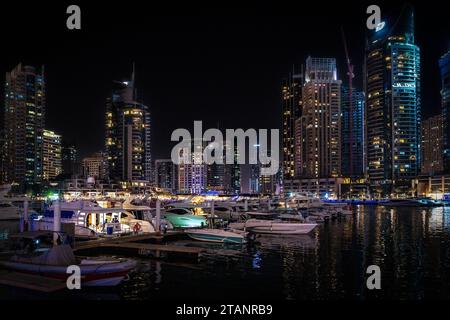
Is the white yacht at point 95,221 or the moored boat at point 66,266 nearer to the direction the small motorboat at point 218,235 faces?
the white yacht

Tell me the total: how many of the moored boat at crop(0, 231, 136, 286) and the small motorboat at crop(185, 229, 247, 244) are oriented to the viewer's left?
1

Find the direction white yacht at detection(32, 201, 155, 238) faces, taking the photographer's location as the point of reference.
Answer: facing away from the viewer and to the left of the viewer

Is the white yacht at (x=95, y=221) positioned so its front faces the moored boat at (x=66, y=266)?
no

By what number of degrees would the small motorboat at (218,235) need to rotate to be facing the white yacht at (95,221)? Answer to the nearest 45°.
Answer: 0° — it already faces it

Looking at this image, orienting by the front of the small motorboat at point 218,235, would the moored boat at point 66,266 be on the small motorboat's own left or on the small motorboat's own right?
on the small motorboat's own left

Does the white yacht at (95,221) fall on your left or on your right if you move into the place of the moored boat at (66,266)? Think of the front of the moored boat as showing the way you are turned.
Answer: on your left

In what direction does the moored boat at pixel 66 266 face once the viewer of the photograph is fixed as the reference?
facing the viewer and to the right of the viewer

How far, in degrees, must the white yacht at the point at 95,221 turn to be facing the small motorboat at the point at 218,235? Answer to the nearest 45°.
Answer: approximately 135° to its right

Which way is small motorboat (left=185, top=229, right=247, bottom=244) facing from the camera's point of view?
to the viewer's left

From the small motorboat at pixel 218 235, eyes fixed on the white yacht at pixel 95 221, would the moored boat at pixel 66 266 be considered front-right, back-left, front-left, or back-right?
front-left
